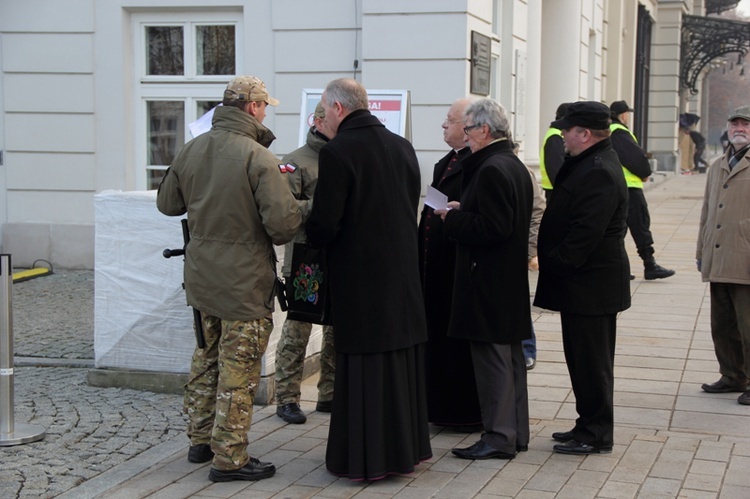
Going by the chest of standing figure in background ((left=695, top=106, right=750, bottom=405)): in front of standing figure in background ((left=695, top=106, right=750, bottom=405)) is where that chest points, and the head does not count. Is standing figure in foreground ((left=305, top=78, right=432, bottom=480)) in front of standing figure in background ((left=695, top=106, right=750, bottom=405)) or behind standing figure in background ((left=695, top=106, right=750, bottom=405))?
in front

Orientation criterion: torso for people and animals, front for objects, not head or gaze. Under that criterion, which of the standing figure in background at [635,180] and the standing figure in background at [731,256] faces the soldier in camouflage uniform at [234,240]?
the standing figure in background at [731,256]

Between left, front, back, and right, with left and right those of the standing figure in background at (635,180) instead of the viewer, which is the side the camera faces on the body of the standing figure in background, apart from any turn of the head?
right

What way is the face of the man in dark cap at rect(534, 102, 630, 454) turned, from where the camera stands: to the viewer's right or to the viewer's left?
to the viewer's left

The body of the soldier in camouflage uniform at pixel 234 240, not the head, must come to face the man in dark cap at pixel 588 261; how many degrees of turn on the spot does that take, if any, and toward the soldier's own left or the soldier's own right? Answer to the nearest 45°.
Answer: approximately 45° to the soldier's own right

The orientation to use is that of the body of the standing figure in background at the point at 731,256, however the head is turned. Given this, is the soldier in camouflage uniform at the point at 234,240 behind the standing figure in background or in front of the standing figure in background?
in front

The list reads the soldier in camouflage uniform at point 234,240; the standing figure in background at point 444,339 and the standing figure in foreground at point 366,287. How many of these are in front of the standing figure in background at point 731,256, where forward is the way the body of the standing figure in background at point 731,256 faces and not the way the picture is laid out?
3

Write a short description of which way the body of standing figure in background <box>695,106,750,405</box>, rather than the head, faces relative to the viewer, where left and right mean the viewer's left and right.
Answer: facing the viewer and to the left of the viewer

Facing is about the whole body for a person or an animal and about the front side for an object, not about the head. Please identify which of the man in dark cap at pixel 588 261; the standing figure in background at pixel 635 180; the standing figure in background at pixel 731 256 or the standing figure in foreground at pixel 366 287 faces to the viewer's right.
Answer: the standing figure in background at pixel 635 180

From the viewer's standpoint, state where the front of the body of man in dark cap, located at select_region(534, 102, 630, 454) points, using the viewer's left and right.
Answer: facing to the left of the viewer

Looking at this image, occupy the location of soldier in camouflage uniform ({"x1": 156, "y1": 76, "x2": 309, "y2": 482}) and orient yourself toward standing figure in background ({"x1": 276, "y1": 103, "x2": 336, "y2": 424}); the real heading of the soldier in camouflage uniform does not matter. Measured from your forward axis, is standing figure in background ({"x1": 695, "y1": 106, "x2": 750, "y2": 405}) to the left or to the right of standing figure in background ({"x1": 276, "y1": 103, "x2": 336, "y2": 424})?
right

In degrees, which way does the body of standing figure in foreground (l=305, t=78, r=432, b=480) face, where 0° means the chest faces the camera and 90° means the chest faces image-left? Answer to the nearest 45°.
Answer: approximately 135°

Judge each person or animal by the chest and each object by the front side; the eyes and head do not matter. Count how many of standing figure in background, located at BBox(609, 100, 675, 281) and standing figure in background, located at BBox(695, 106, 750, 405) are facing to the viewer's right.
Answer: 1

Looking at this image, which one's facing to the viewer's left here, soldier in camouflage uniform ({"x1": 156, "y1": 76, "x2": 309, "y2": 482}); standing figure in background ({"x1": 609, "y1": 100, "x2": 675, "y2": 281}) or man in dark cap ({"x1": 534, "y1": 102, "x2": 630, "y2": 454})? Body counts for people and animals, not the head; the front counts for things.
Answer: the man in dark cap

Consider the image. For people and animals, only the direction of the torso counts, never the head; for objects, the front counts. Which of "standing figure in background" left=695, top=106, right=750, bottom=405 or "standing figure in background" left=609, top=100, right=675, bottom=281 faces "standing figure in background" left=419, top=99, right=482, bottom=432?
"standing figure in background" left=695, top=106, right=750, bottom=405
